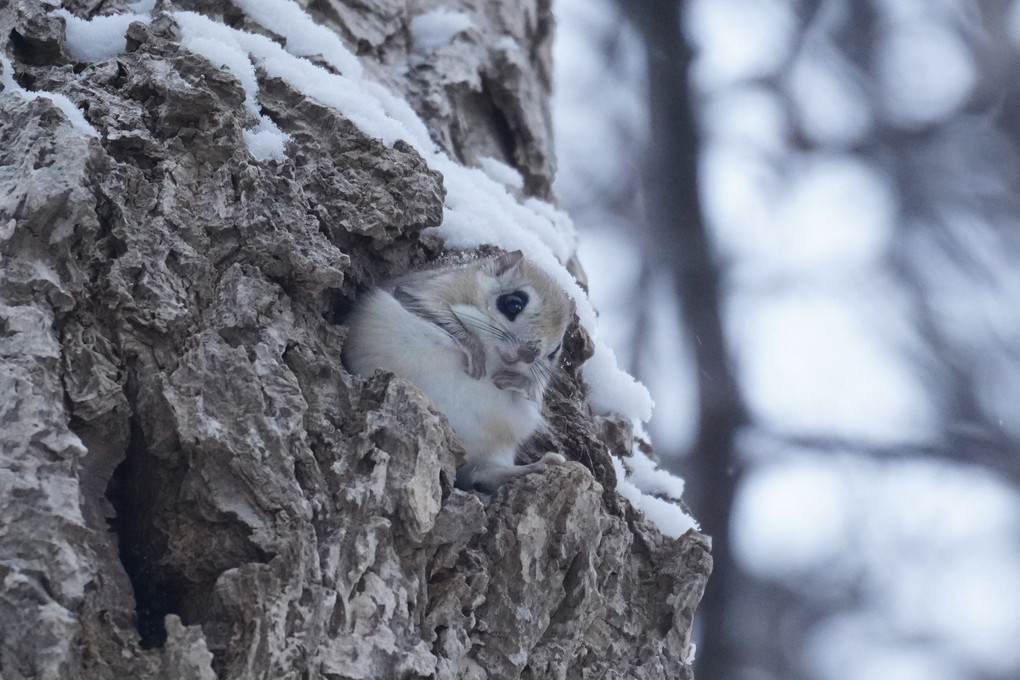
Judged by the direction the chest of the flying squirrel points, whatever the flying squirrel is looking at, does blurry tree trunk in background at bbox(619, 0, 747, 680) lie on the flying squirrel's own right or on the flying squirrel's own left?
on the flying squirrel's own left

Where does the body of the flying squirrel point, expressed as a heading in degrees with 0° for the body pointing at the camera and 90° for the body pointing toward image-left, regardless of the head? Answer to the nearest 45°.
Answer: approximately 315°
